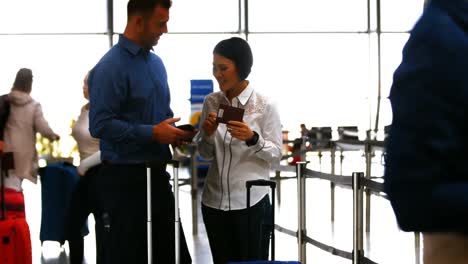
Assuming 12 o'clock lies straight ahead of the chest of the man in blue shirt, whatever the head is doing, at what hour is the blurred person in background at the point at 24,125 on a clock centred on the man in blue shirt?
The blurred person in background is roughly at 7 o'clock from the man in blue shirt.

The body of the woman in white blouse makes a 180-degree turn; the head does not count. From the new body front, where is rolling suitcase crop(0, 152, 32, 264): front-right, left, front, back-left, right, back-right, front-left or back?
left

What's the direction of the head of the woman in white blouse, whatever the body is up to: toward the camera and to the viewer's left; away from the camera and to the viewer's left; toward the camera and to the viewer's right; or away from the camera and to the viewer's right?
toward the camera and to the viewer's left

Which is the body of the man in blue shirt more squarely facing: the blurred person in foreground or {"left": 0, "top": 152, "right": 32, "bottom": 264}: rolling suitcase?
the blurred person in foreground

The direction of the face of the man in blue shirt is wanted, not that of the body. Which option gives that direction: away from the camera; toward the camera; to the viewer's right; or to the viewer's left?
to the viewer's right

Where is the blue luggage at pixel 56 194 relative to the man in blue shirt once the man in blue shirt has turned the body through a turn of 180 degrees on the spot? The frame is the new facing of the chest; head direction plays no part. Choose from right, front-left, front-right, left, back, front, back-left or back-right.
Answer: front-right

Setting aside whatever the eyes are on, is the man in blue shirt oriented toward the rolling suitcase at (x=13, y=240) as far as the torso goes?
no

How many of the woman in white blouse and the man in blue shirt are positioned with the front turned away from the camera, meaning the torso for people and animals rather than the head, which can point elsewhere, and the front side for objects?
0

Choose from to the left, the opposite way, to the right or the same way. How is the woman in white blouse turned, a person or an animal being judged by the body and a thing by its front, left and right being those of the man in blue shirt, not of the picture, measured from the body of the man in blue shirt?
to the right

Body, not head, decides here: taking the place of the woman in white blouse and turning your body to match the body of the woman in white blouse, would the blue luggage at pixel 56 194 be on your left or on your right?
on your right

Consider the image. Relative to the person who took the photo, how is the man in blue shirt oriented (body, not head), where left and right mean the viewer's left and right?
facing the viewer and to the right of the viewer

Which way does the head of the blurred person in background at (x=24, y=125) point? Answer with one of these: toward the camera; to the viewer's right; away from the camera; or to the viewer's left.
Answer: away from the camera

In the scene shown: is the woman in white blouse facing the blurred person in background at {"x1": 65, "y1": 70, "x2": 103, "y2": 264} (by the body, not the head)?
no
